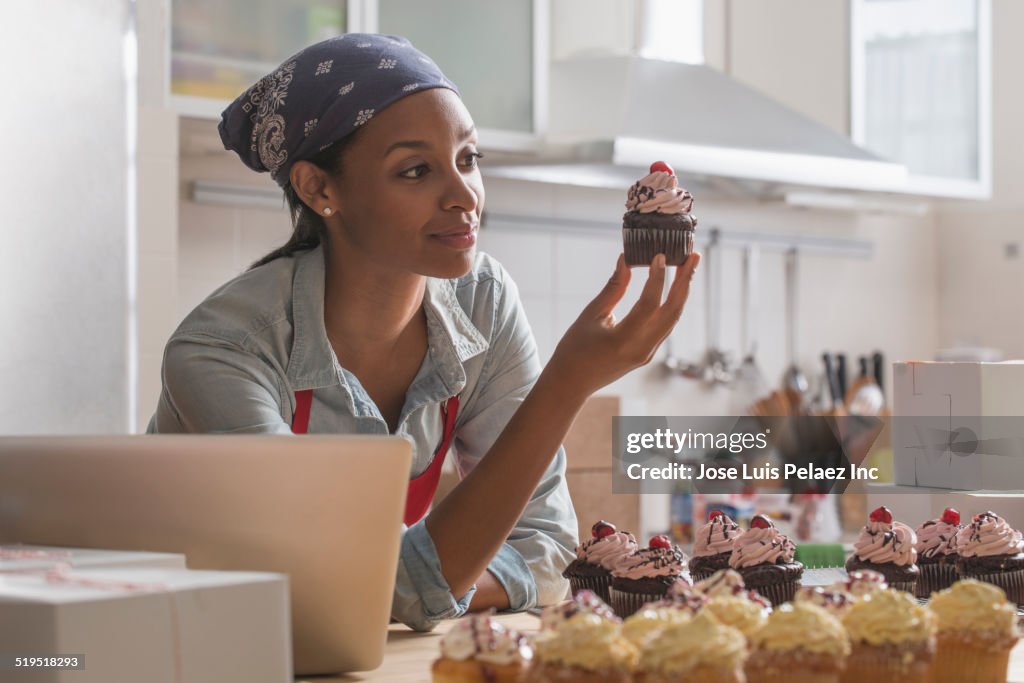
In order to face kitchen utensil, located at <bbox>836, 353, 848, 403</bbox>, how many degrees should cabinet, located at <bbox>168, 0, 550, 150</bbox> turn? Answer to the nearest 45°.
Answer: approximately 135° to its left

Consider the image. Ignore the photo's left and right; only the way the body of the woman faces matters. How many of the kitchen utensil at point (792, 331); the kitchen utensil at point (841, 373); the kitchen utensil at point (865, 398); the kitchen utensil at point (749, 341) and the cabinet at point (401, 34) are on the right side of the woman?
0

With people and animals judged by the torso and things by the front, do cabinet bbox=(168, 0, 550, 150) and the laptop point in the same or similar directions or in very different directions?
very different directions

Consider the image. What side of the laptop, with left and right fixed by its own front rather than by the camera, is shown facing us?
back

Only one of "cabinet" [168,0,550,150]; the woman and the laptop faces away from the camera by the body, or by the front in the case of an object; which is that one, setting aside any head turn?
the laptop

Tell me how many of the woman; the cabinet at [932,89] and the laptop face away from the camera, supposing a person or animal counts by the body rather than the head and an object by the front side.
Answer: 1

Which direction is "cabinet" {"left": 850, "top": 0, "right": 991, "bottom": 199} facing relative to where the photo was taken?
toward the camera

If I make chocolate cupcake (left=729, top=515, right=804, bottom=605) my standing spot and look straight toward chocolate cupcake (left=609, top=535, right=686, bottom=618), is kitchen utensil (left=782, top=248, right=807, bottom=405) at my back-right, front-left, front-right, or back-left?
back-right

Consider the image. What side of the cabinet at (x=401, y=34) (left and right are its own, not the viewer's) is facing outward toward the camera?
front

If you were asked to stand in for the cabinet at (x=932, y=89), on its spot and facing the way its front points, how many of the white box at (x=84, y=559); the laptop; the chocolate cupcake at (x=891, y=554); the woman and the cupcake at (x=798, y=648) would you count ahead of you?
5

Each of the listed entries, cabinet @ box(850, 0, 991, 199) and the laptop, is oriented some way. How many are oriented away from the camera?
1

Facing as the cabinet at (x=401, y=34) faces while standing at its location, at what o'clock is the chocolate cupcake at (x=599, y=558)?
The chocolate cupcake is roughly at 12 o'clock from the cabinet.

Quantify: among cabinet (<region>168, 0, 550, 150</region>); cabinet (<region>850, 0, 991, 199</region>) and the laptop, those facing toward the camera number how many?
2

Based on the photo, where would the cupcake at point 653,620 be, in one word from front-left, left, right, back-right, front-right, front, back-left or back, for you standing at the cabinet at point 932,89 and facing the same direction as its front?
front

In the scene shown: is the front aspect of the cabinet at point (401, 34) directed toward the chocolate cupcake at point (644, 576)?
yes

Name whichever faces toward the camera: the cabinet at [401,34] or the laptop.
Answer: the cabinet

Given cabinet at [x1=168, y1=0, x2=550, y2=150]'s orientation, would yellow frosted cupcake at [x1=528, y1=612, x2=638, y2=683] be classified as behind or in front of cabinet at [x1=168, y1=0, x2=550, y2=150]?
in front
